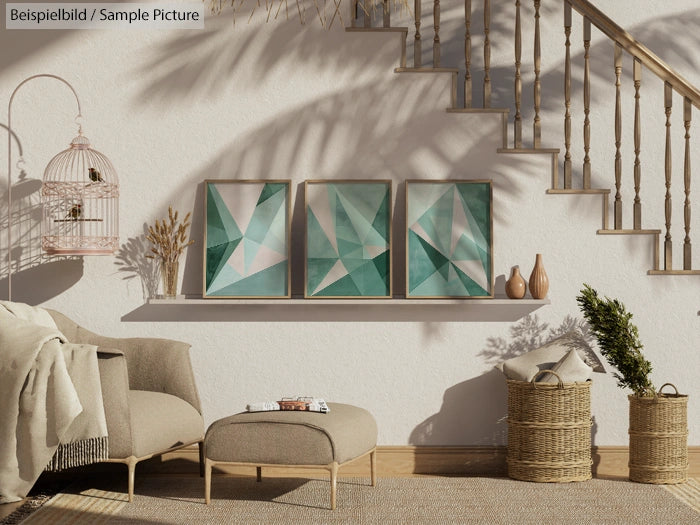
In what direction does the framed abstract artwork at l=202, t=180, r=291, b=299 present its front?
toward the camera

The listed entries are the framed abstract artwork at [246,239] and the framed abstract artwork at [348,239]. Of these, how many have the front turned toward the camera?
2

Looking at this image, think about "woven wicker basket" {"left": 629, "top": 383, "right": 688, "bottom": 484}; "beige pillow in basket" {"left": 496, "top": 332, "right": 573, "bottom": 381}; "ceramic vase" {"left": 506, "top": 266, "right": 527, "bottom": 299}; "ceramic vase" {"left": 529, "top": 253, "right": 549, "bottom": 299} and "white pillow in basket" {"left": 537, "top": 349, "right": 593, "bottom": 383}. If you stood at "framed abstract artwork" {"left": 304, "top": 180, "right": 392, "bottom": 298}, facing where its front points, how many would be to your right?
0

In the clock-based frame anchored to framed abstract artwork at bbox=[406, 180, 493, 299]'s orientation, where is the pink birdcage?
The pink birdcage is roughly at 3 o'clock from the framed abstract artwork.

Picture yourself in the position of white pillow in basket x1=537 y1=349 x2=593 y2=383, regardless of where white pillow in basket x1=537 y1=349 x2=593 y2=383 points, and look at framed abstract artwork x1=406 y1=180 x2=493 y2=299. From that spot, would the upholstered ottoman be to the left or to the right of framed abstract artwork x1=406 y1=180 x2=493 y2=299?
left

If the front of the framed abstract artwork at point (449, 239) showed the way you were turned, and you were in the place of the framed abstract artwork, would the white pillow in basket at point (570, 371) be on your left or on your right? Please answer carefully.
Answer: on your left

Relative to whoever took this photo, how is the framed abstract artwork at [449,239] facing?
facing the viewer

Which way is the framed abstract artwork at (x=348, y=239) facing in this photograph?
toward the camera

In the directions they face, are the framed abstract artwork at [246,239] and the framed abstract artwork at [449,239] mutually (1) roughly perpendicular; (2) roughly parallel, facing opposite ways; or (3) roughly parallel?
roughly parallel

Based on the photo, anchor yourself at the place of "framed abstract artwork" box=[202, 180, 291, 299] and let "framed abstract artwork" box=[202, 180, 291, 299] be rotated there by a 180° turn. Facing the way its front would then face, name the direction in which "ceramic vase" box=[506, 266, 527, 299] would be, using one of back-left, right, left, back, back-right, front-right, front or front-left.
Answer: right

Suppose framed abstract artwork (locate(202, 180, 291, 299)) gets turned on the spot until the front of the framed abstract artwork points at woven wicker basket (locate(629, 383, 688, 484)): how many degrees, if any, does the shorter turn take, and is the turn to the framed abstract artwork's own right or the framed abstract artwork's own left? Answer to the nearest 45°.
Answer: approximately 90° to the framed abstract artwork's own left

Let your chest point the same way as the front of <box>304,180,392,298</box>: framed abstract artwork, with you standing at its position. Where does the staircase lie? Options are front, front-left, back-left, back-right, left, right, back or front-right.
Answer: left

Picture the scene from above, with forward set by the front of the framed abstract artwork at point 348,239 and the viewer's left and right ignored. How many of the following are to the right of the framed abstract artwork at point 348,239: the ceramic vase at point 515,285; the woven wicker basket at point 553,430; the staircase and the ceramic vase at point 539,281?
0

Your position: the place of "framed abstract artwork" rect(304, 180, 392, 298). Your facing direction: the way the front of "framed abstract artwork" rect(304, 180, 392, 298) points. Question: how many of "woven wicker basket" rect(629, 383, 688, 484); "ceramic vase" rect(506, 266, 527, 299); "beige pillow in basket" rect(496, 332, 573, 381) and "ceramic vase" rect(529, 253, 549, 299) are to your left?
4

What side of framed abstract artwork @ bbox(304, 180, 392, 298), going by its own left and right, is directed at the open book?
front

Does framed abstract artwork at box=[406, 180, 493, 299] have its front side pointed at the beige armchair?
no

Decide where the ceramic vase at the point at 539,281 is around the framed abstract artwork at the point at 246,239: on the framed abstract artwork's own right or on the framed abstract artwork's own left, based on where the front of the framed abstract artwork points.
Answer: on the framed abstract artwork's own left

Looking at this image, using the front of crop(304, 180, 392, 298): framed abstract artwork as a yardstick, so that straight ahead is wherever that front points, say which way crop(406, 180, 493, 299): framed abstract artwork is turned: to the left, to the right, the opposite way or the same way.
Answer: the same way
